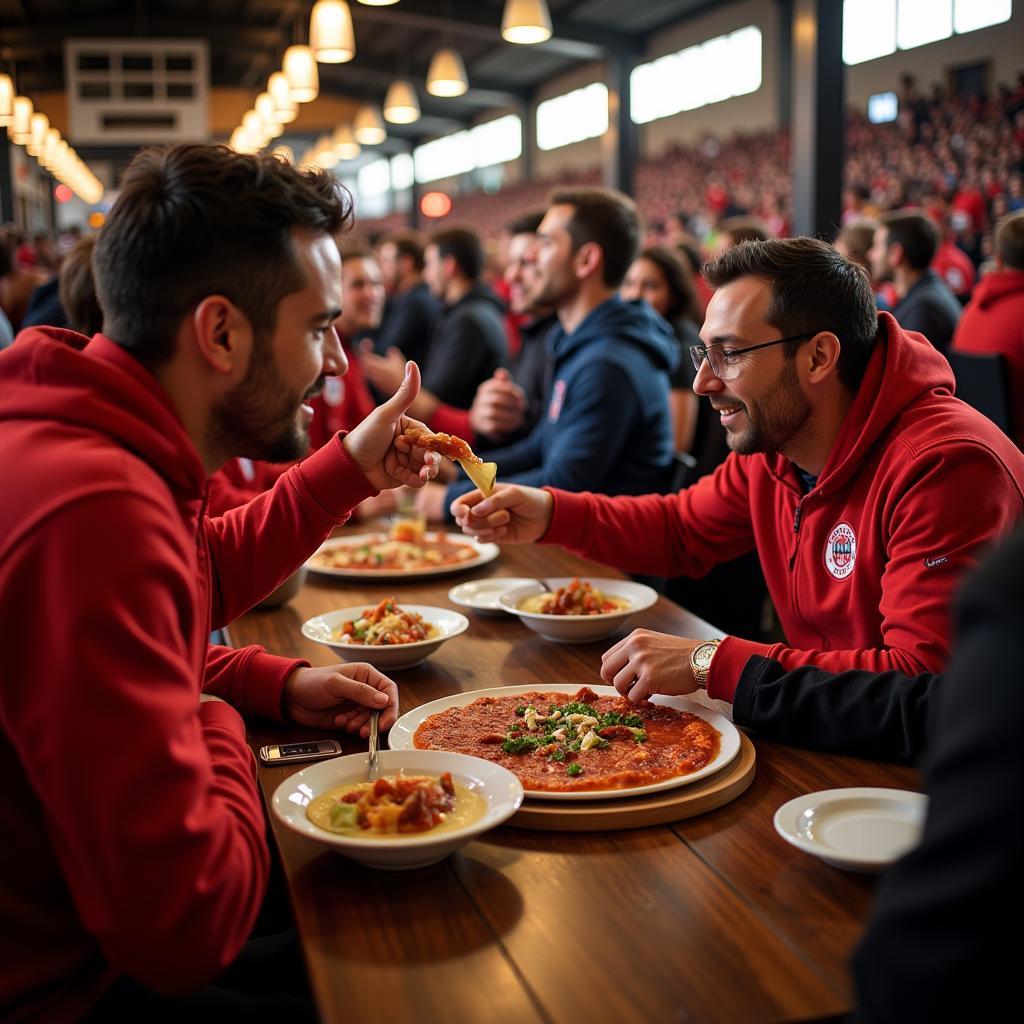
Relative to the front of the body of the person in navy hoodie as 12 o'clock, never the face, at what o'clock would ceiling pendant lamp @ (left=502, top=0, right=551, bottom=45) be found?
The ceiling pendant lamp is roughly at 3 o'clock from the person in navy hoodie.

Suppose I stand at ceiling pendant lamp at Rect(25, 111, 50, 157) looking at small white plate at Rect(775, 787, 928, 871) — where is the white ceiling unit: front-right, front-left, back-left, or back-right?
back-left

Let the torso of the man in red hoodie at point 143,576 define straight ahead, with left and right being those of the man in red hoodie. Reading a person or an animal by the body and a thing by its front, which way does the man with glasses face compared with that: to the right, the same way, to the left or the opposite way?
the opposite way

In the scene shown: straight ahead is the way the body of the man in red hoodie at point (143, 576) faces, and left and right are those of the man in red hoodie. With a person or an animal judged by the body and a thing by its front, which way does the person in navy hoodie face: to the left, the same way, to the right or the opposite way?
the opposite way

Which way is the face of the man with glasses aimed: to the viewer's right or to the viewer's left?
to the viewer's left

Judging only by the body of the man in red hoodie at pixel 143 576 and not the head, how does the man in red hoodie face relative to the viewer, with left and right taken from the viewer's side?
facing to the right of the viewer

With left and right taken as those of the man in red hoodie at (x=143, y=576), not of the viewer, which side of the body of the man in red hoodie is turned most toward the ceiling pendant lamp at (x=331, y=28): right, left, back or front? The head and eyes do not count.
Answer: left

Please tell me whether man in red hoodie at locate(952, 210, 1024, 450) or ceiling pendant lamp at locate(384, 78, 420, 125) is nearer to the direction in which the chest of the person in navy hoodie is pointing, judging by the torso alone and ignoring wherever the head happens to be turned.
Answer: the ceiling pendant lamp

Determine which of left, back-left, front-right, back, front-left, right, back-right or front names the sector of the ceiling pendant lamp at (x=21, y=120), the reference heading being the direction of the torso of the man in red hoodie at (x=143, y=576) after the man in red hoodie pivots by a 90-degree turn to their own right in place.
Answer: back

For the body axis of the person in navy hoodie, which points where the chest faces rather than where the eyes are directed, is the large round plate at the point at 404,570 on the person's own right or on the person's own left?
on the person's own left

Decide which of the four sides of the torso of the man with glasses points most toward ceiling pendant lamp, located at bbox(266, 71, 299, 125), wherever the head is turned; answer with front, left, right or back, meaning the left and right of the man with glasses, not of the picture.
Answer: right

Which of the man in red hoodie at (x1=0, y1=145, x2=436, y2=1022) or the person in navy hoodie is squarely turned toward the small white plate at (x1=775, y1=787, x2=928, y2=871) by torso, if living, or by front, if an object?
the man in red hoodie

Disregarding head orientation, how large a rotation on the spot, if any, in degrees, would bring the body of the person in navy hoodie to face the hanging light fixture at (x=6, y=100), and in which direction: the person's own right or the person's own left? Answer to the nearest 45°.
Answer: approximately 45° to the person's own right

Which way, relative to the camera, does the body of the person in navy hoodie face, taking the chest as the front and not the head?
to the viewer's left

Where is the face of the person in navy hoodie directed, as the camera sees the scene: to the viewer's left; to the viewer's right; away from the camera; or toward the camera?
to the viewer's left

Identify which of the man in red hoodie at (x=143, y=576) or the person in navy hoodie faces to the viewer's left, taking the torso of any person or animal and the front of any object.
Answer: the person in navy hoodie

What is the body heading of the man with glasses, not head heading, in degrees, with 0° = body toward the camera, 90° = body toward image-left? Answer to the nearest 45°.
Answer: approximately 45°
